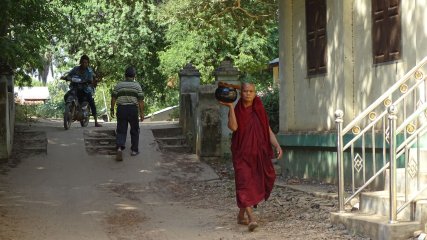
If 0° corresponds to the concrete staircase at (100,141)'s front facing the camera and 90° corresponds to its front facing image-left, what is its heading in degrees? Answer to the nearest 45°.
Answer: approximately 0°

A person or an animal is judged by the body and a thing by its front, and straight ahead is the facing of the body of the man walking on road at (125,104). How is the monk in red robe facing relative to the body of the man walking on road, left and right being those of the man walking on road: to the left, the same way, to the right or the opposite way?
the opposite way

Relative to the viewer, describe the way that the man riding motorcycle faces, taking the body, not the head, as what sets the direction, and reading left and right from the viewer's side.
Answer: facing the viewer and to the left of the viewer

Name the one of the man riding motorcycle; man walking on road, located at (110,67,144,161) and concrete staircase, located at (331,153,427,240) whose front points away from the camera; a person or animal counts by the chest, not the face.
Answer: the man walking on road

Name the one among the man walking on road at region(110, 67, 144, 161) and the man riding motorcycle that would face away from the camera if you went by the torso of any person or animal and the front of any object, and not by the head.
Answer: the man walking on road

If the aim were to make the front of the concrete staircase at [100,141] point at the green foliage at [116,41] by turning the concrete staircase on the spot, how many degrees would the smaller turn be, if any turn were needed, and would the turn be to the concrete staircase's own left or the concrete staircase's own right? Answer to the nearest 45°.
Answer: approximately 180°

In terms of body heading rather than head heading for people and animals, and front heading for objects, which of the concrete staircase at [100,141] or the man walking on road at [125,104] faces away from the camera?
the man walking on road

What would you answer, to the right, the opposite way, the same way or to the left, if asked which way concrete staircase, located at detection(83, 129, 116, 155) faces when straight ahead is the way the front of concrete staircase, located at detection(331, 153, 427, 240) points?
to the left

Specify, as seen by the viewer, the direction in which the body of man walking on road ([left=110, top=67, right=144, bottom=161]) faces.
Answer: away from the camera
